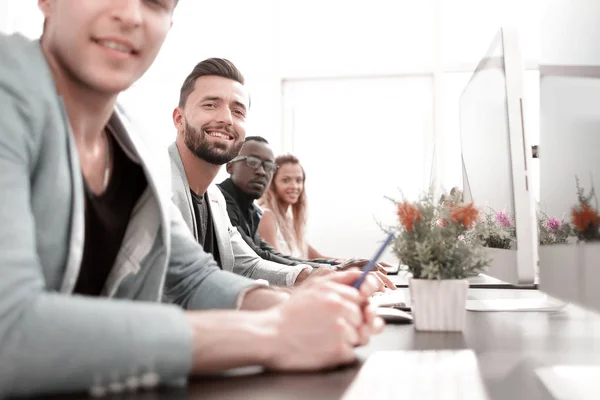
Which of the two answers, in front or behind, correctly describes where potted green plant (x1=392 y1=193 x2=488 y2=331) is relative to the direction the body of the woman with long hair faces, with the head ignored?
in front

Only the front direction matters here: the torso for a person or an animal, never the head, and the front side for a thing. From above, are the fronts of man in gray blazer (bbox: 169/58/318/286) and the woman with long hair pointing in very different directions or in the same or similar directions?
same or similar directions

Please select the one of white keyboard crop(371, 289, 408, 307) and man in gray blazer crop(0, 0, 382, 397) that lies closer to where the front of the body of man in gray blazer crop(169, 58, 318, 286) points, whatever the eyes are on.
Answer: the white keyboard

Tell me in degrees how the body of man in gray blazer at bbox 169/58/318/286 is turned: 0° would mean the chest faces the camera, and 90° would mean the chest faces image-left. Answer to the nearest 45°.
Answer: approximately 315°

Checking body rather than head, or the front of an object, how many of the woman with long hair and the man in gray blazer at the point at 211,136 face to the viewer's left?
0

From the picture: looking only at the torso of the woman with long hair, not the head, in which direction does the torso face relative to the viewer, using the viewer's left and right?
facing the viewer and to the right of the viewer

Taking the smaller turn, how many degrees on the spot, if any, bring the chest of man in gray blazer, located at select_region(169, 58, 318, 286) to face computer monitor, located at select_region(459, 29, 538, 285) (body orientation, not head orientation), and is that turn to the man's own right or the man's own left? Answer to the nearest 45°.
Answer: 0° — they already face it

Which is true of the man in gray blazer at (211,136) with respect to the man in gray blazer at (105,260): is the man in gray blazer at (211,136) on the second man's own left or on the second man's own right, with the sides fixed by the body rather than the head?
on the second man's own left

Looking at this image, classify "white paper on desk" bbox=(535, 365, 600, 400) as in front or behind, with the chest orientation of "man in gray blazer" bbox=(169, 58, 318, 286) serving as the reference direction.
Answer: in front

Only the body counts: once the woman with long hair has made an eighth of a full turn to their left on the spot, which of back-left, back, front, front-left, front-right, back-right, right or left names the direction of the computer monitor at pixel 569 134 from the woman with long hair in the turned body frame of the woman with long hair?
right

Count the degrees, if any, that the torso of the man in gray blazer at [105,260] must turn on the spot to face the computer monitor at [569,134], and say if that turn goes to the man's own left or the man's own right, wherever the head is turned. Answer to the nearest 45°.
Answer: approximately 45° to the man's own left

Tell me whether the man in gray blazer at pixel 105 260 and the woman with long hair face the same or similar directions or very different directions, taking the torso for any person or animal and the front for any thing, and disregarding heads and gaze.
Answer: same or similar directions

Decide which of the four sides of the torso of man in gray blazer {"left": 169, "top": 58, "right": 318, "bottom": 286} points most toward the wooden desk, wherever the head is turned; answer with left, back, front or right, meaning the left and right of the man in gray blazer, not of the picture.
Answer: front
